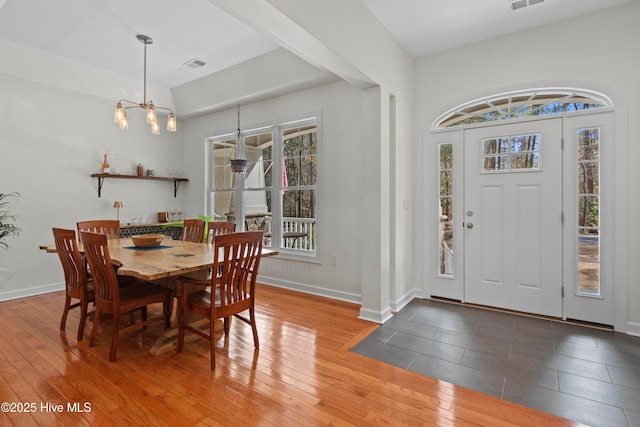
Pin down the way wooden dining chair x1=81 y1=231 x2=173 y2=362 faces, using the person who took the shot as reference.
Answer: facing away from the viewer and to the right of the viewer

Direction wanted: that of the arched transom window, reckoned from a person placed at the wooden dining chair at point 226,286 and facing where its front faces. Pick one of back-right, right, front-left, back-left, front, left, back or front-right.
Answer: back-right

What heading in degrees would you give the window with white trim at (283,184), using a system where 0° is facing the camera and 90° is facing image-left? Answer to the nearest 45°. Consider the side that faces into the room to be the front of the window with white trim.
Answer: approximately 45°

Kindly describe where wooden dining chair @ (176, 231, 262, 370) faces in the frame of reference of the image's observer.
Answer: facing away from the viewer and to the left of the viewer

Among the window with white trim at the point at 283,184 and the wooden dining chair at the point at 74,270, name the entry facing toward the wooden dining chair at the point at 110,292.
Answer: the window with white trim

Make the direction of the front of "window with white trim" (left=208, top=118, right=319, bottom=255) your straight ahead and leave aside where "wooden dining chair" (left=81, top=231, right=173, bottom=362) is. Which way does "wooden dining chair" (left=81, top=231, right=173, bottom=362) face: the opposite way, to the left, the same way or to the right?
the opposite way
